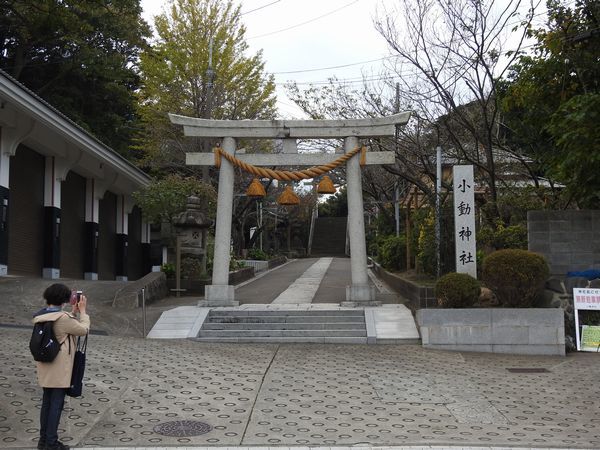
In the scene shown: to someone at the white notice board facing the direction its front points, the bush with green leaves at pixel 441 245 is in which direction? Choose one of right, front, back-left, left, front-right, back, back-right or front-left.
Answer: back-right

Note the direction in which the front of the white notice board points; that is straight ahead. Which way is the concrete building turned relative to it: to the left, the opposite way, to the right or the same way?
to the left

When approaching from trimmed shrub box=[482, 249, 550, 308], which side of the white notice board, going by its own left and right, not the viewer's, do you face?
right

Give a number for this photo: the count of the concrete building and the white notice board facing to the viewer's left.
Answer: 0

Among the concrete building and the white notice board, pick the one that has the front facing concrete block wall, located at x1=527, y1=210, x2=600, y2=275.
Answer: the concrete building

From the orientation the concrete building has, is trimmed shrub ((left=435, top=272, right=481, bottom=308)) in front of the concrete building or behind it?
in front

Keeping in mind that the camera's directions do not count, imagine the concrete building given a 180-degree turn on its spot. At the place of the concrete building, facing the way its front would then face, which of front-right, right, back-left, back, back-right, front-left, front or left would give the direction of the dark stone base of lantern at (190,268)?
back

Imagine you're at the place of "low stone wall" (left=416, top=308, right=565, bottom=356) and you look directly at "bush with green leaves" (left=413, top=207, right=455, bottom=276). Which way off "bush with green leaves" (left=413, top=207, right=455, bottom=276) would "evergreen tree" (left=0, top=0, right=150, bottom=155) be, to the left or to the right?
left

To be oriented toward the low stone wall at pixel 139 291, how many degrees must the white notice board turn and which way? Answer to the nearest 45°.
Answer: approximately 90° to its right

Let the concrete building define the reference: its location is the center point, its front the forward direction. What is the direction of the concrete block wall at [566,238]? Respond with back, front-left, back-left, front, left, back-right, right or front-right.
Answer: front

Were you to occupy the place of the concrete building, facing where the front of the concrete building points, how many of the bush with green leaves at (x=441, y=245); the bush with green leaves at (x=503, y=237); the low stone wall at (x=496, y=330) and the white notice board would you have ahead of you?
4

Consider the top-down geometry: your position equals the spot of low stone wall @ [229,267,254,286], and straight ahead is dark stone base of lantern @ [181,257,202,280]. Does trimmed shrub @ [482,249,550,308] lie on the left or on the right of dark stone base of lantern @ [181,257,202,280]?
left

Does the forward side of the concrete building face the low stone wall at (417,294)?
yes

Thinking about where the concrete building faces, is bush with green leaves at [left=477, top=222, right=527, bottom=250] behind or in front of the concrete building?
in front

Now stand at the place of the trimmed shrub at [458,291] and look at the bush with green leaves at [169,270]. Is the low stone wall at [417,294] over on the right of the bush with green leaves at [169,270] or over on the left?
right

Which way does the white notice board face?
toward the camera

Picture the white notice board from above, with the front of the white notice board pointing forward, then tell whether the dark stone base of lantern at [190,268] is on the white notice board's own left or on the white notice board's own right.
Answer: on the white notice board's own right

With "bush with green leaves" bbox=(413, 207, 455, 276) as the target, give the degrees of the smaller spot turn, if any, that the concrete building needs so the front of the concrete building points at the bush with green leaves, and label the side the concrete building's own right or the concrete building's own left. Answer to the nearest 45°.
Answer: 0° — it already faces it

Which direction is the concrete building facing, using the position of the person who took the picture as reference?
facing the viewer and to the right of the viewer

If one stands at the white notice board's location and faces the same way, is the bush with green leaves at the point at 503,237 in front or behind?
behind

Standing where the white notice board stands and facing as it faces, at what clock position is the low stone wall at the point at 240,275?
The low stone wall is roughly at 4 o'clock from the white notice board.
